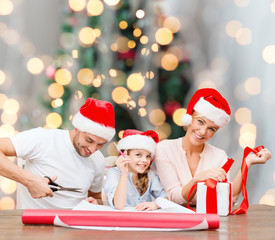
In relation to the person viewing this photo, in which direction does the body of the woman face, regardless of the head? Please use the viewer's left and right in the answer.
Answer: facing the viewer

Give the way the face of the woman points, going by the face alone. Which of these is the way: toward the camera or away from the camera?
toward the camera

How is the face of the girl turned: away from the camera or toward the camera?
toward the camera

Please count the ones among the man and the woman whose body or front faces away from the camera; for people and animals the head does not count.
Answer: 0

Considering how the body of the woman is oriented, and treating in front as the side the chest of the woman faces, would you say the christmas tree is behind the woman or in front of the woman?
behind

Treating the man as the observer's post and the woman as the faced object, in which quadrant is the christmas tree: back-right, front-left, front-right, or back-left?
front-left

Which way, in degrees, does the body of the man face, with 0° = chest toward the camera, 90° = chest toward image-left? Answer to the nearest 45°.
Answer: approximately 315°
